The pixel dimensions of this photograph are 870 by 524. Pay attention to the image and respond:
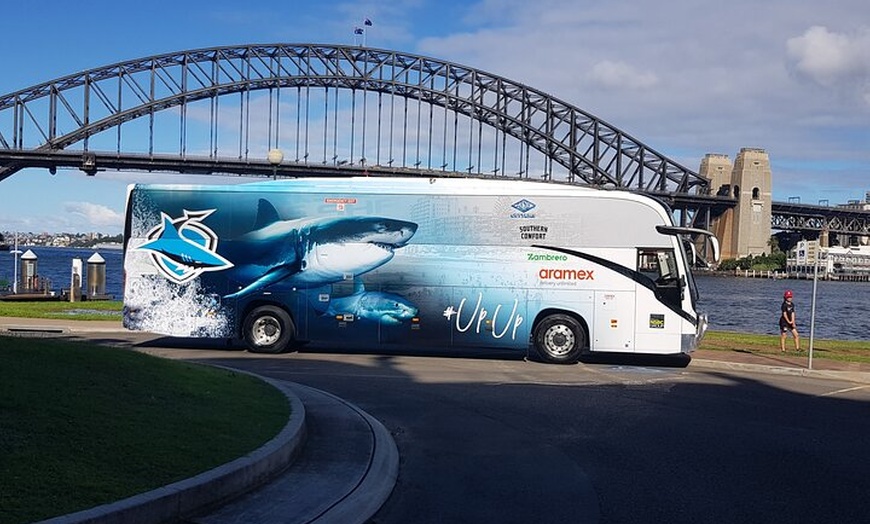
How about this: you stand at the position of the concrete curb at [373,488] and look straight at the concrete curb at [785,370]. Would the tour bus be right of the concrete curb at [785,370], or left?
left

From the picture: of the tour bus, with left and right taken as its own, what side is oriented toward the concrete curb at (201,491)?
right

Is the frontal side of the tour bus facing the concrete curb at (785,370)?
yes

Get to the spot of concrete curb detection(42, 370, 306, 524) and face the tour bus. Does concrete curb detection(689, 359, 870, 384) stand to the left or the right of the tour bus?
right

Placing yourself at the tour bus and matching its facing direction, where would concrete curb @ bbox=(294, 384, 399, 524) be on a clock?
The concrete curb is roughly at 3 o'clock from the tour bus.

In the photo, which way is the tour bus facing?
to the viewer's right

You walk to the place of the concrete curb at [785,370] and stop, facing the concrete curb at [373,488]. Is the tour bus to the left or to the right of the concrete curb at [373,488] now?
right
